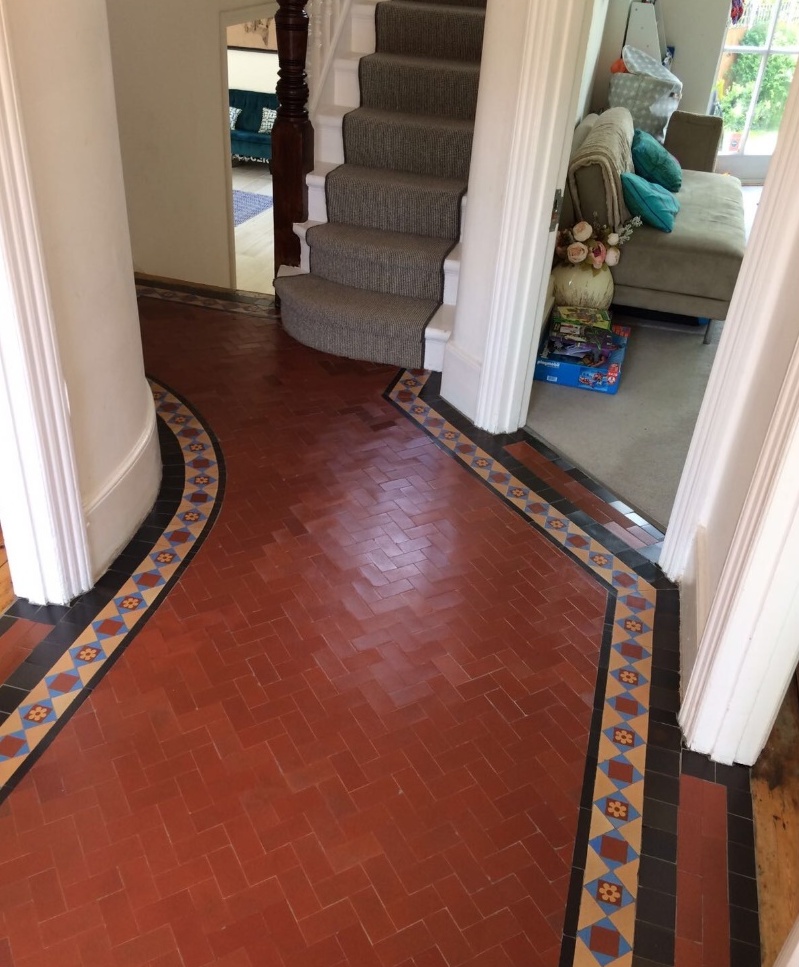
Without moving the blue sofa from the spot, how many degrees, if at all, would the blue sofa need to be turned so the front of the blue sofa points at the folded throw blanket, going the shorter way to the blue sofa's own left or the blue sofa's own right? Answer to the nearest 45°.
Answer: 0° — it already faces it

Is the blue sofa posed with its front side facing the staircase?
yes

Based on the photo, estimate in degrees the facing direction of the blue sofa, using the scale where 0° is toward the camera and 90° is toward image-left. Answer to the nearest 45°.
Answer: approximately 0°

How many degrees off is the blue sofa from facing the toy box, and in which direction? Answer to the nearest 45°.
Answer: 0° — it already faces it
